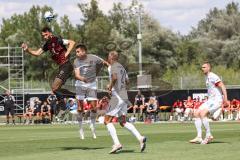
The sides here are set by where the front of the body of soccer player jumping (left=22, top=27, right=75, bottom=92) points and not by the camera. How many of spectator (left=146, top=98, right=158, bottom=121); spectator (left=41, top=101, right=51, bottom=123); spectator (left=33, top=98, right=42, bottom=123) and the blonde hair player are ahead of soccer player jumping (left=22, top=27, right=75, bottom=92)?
0

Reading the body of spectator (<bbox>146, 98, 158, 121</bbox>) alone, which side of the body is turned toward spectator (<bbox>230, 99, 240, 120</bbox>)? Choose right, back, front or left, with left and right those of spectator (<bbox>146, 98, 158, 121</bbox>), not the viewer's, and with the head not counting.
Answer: left

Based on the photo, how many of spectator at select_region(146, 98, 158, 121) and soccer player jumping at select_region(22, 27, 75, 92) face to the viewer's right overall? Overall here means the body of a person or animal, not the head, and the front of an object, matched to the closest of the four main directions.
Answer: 0

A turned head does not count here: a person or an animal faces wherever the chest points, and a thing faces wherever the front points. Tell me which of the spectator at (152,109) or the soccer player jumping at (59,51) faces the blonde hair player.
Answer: the spectator

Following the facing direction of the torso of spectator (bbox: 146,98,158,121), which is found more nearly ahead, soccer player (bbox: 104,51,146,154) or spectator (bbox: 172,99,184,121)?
the soccer player

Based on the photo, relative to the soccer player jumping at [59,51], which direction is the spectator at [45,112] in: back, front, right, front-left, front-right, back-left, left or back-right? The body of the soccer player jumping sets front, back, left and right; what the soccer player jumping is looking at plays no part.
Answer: back-right

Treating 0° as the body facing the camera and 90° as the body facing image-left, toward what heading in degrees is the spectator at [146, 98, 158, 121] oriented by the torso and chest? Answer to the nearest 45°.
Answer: approximately 0°

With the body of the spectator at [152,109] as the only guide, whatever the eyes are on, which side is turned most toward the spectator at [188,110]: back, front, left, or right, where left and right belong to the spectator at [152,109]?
left

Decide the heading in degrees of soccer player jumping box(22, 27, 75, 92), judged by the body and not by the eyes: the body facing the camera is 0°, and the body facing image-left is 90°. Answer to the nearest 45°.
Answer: approximately 45°

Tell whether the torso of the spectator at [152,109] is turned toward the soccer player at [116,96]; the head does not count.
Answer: yes

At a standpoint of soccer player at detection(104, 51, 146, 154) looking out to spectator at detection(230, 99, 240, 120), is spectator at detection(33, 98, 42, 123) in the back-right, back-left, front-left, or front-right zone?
front-left

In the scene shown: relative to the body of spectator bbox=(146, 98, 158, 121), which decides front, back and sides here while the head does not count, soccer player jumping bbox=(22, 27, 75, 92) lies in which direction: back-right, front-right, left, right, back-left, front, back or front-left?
front

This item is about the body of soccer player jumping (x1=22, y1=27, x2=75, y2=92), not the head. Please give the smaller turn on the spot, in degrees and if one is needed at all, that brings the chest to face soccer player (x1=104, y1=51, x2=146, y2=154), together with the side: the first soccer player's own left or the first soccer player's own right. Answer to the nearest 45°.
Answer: approximately 90° to the first soccer player's own left

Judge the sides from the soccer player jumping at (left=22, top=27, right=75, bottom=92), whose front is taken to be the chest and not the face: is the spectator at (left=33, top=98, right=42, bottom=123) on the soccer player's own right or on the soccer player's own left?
on the soccer player's own right
